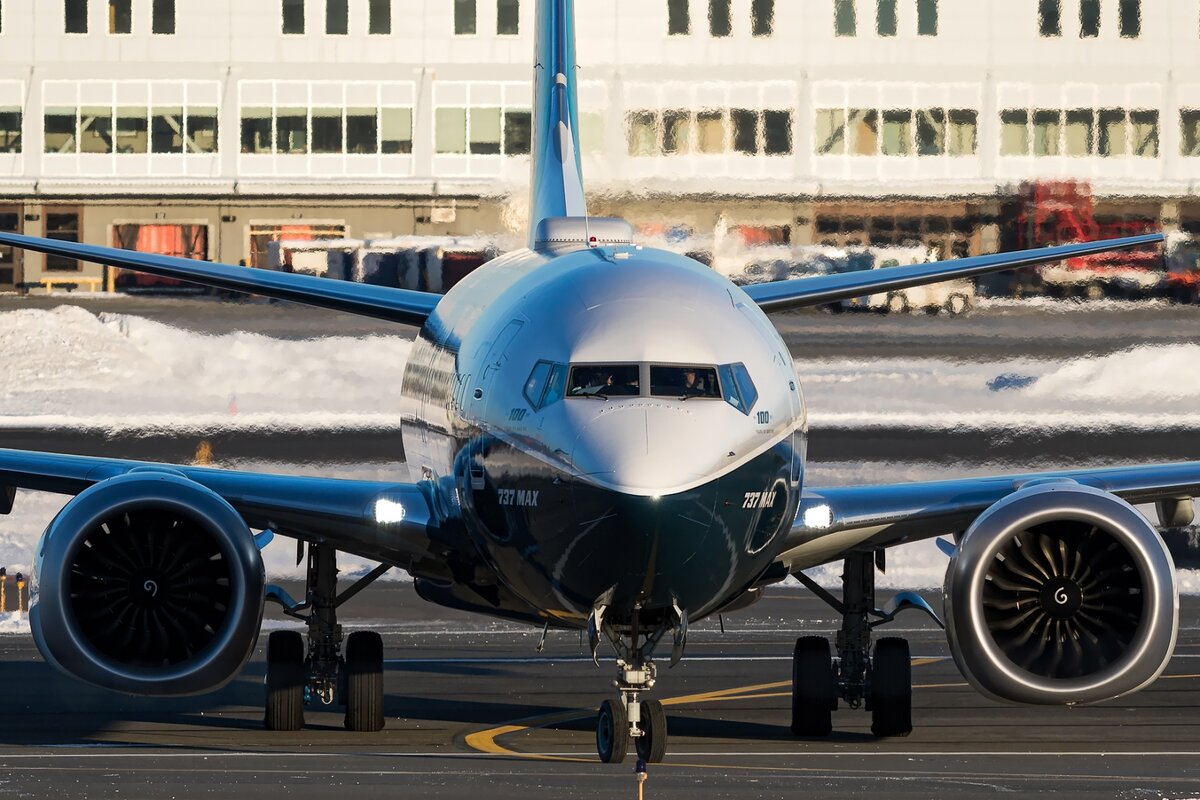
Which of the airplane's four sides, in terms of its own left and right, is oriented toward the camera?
front
